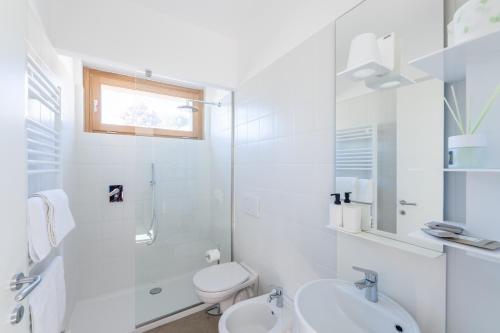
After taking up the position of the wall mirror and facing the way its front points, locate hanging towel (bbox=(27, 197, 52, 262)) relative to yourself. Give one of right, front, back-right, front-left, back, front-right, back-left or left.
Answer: front

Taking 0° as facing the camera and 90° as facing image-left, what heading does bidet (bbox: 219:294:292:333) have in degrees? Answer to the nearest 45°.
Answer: approximately 45°

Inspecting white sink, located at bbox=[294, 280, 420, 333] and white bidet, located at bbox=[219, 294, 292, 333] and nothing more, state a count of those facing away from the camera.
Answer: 0

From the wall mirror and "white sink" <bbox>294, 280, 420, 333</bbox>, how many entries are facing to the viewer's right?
0

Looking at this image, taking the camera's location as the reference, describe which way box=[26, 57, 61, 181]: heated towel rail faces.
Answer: facing the viewer and to the right of the viewer

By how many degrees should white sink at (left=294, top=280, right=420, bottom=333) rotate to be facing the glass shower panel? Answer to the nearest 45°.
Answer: approximately 45° to its right

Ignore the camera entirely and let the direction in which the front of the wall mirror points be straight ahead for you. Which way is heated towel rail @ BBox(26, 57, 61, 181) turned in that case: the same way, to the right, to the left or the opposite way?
the opposite way

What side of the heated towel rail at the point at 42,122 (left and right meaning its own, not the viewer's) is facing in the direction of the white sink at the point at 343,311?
front

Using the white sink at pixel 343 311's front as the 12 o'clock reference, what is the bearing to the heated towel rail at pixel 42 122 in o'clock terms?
The heated towel rail is roughly at 1 o'clock from the white sink.

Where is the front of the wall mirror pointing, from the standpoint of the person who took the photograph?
facing the viewer and to the left of the viewer

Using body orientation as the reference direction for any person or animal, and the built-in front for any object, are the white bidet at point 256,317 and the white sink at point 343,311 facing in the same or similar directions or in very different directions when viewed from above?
same or similar directions

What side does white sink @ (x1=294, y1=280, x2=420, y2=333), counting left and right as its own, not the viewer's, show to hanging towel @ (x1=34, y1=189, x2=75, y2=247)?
front

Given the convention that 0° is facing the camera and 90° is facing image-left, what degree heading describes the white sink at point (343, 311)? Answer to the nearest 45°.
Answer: approximately 45°
